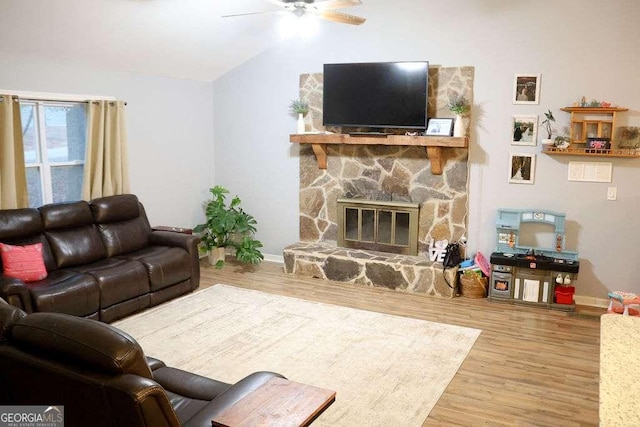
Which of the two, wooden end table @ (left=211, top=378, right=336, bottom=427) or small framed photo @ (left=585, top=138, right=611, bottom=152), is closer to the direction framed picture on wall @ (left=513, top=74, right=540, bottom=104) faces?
the wooden end table

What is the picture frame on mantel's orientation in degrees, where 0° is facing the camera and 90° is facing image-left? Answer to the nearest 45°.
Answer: approximately 0°

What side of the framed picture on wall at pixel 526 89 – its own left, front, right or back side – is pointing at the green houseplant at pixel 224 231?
right

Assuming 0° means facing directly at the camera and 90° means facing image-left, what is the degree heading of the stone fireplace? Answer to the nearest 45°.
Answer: approximately 45°

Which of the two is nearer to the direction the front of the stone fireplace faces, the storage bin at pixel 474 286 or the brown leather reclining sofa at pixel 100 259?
the brown leather reclining sofa

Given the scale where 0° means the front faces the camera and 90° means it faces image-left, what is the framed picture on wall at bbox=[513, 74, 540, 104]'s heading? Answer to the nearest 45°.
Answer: approximately 0°
